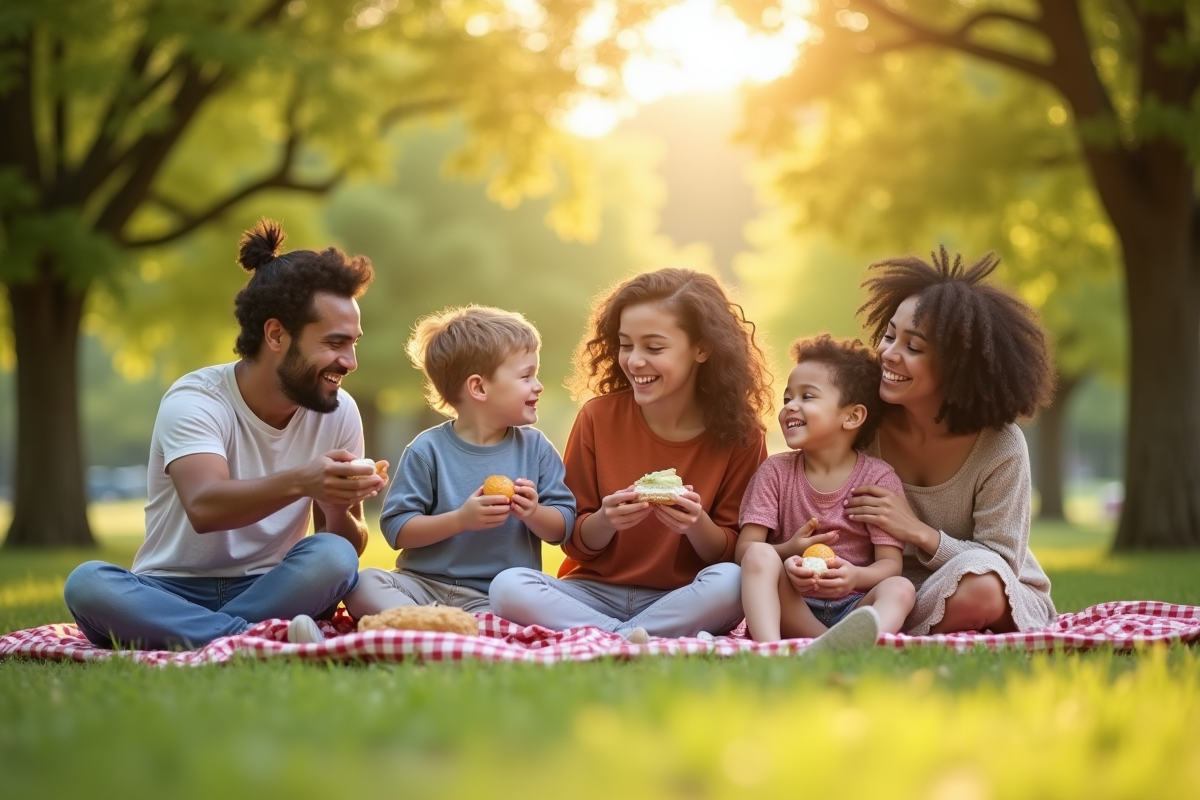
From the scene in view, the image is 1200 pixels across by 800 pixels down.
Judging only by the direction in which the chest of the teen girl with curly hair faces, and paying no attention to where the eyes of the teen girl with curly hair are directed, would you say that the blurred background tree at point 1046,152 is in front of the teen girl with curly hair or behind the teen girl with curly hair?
behind

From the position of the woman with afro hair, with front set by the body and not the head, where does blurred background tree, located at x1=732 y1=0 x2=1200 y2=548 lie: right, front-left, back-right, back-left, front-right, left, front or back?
back-right

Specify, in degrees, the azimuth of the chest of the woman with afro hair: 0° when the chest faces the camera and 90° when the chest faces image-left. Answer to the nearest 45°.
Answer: approximately 45°

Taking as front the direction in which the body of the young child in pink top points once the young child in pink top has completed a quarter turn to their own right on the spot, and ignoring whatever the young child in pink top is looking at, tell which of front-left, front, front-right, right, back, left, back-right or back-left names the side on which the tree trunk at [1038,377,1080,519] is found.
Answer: right

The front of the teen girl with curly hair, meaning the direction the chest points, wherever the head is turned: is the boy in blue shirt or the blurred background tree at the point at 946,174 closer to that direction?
the boy in blue shirt

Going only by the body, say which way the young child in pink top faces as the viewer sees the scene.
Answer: toward the camera

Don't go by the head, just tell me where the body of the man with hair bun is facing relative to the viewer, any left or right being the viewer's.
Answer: facing the viewer and to the right of the viewer

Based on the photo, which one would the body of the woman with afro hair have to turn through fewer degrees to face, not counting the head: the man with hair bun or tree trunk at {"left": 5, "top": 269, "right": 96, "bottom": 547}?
the man with hair bun

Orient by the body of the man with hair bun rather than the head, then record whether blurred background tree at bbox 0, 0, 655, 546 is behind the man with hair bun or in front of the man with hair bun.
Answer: behind

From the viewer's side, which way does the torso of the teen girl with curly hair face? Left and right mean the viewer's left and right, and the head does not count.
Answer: facing the viewer

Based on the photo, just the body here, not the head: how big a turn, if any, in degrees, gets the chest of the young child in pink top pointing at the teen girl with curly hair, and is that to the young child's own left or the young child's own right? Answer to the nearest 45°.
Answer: approximately 90° to the young child's own right

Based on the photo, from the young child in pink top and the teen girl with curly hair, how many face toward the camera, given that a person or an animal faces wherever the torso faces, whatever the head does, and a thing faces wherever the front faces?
2

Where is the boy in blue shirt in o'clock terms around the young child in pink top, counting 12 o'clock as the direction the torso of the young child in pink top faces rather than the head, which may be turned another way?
The boy in blue shirt is roughly at 3 o'clock from the young child in pink top.

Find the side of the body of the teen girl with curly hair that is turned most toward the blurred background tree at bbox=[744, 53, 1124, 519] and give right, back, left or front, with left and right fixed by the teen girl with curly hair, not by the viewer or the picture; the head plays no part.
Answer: back

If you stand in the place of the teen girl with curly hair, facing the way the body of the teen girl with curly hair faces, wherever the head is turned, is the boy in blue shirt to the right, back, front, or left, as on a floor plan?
right
